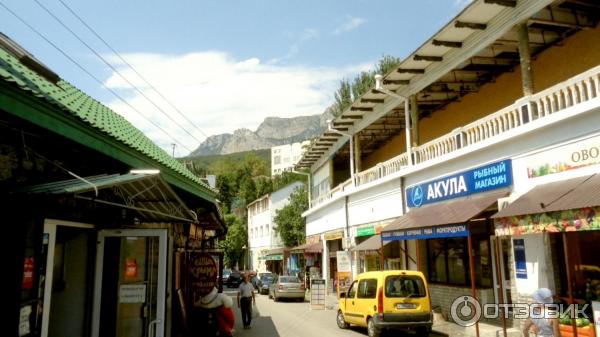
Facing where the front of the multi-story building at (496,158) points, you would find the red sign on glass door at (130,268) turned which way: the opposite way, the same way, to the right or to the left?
to the left

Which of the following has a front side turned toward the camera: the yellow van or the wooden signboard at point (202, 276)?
the wooden signboard

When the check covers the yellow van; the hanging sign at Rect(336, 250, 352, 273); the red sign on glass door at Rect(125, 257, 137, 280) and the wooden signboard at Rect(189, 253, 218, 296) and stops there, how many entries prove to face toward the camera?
3

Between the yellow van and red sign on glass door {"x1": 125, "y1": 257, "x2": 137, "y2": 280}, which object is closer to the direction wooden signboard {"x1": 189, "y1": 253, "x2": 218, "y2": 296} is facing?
the red sign on glass door

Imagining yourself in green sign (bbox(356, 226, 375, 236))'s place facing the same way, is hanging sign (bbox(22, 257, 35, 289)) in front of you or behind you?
in front

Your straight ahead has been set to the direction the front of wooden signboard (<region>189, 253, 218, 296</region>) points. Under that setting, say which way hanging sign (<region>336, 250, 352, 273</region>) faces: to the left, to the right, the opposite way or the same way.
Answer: the same way

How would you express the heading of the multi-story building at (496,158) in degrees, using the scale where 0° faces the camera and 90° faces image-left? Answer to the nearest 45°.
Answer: approximately 45°

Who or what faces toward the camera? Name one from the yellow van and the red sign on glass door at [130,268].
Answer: the red sign on glass door

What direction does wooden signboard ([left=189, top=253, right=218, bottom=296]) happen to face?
toward the camera

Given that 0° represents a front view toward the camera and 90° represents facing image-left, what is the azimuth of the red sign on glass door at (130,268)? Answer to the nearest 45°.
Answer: approximately 0°

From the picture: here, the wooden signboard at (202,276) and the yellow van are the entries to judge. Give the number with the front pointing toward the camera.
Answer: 1

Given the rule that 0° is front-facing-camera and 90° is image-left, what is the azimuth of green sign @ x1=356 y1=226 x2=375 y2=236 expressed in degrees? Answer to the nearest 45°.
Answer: approximately 45°

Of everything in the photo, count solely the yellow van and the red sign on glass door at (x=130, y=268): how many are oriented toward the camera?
1

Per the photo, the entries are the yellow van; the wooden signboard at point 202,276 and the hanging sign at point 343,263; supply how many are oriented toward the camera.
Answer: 2

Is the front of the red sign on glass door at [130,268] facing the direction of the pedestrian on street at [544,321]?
no

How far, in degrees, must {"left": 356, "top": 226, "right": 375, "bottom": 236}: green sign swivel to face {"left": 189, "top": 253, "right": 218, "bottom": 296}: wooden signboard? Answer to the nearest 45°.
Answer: approximately 45° to its left

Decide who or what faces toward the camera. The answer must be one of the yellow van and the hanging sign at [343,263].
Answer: the hanging sign

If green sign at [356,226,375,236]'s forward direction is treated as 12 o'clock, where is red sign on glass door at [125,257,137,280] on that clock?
The red sign on glass door is roughly at 11 o'clock from the green sign.

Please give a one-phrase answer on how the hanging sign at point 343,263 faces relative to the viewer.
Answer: facing the viewer
